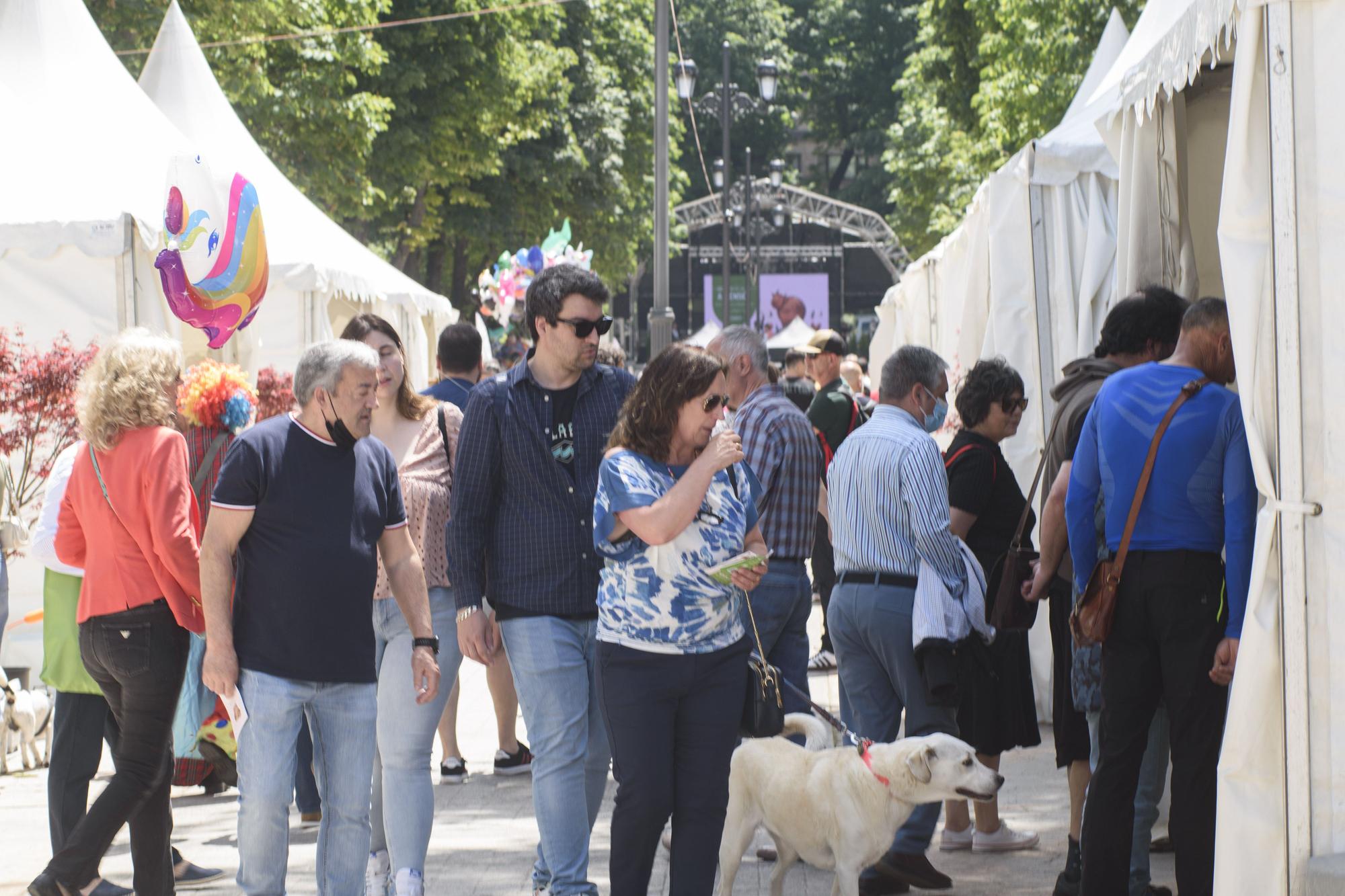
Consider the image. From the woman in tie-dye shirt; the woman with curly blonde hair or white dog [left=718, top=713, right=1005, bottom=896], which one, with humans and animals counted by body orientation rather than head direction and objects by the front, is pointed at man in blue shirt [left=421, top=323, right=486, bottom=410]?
the woman with curly blonde hair

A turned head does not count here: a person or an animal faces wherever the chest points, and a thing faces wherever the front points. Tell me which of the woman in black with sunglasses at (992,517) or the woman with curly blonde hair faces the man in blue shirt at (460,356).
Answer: the woman with curly blonde hair

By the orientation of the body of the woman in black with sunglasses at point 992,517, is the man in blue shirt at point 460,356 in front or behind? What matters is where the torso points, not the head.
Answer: behind

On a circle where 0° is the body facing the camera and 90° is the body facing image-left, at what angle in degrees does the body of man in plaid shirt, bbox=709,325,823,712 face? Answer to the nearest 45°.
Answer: approximately 135°

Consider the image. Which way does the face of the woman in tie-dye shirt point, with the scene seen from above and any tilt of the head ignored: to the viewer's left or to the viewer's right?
to the viewer's right

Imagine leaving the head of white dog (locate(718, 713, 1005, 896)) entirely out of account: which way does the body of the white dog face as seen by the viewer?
to the viewer's right

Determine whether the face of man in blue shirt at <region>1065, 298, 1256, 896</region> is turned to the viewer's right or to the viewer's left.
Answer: to the viewer's right

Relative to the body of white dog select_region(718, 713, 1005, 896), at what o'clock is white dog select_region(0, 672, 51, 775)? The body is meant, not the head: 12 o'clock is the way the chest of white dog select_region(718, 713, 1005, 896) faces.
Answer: white dog select_region(0, 672, 51, 775) is roughly at 7 o'clock from white dog select_region(718, 713, 1005, 896).

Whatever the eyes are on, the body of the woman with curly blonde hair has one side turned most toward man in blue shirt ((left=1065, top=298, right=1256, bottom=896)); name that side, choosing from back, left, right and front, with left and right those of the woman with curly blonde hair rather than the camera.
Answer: right

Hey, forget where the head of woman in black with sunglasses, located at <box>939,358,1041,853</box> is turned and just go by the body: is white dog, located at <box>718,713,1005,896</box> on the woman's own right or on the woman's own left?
on the woman's own right

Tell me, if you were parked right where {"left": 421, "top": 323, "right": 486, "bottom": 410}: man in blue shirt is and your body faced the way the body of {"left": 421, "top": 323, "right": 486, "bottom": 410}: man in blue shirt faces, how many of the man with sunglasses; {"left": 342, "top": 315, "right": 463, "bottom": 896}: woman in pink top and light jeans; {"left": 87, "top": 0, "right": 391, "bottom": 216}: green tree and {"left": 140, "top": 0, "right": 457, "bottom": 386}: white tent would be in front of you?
2

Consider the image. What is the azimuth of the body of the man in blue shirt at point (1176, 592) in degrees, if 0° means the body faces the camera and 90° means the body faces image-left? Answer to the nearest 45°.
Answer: approximately 180°

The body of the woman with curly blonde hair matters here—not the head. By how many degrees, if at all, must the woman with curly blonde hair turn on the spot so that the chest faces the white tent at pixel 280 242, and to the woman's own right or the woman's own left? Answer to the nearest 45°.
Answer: approximately 45° to the woman's own left

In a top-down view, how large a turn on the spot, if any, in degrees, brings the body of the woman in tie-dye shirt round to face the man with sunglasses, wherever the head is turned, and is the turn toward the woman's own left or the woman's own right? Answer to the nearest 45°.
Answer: approximately 180°
